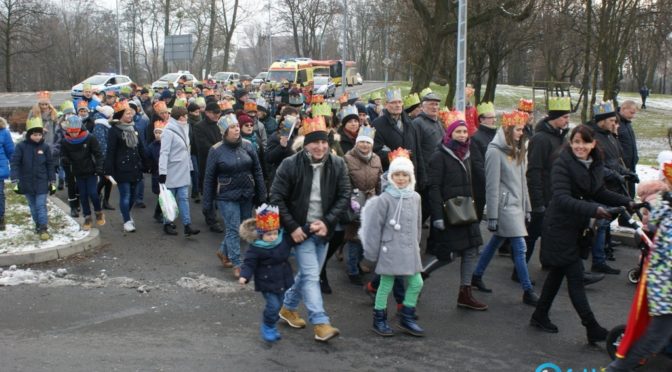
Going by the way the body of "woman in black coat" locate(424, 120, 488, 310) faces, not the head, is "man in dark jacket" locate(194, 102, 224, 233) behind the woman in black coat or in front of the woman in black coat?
behind

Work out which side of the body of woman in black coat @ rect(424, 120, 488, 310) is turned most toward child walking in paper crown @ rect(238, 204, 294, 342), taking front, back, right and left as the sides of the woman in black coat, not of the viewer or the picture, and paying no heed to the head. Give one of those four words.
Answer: right

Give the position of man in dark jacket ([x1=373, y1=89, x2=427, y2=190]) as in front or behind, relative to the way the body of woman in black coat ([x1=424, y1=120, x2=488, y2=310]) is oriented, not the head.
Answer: behind

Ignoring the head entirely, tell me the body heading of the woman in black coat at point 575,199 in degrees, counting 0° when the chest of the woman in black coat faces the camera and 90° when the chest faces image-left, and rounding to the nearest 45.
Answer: approximately 315°

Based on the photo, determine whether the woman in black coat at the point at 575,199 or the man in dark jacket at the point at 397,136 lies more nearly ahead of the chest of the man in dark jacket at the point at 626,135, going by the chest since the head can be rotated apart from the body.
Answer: the woman in black coat

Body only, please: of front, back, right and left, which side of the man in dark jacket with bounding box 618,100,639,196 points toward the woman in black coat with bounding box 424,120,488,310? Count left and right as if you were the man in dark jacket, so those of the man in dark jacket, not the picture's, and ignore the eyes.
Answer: right
